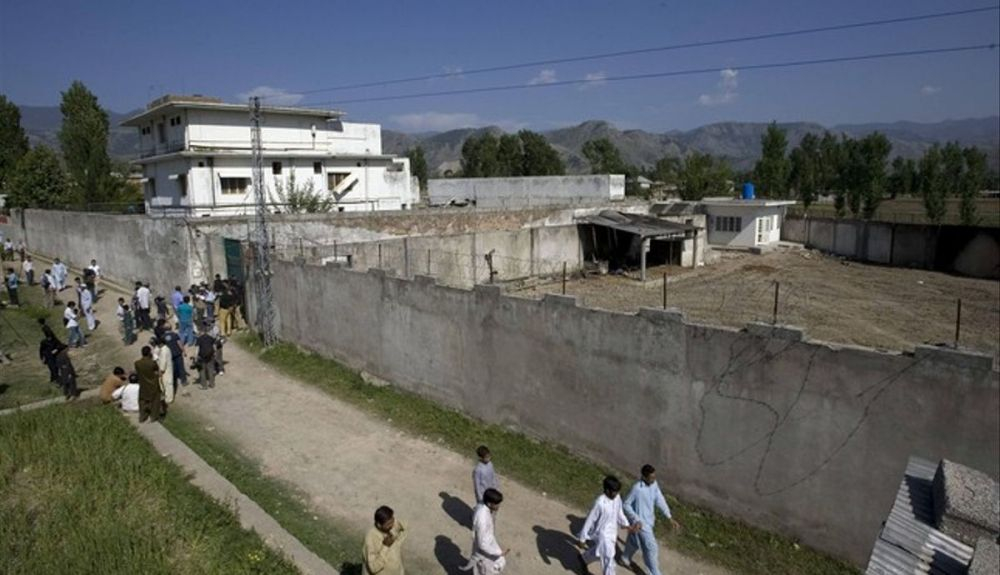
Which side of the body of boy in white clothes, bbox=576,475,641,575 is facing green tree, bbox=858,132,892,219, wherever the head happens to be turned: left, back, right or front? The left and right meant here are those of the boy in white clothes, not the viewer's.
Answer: left

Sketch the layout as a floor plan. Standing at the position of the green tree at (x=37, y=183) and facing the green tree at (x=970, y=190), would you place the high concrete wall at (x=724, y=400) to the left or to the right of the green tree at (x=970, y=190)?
right

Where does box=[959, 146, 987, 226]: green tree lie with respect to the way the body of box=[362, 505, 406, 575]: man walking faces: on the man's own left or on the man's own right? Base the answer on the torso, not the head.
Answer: on the man's own left

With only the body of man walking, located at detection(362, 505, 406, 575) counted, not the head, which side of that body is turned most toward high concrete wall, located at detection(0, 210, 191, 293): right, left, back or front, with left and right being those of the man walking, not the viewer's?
back

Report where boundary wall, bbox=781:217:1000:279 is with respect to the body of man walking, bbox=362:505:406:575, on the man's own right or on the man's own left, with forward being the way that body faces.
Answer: on the man's own left

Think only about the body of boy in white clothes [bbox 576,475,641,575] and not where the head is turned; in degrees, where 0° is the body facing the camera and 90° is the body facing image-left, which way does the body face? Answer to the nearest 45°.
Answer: approximately 315°

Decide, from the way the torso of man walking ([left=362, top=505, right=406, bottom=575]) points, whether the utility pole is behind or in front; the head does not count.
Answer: behind
